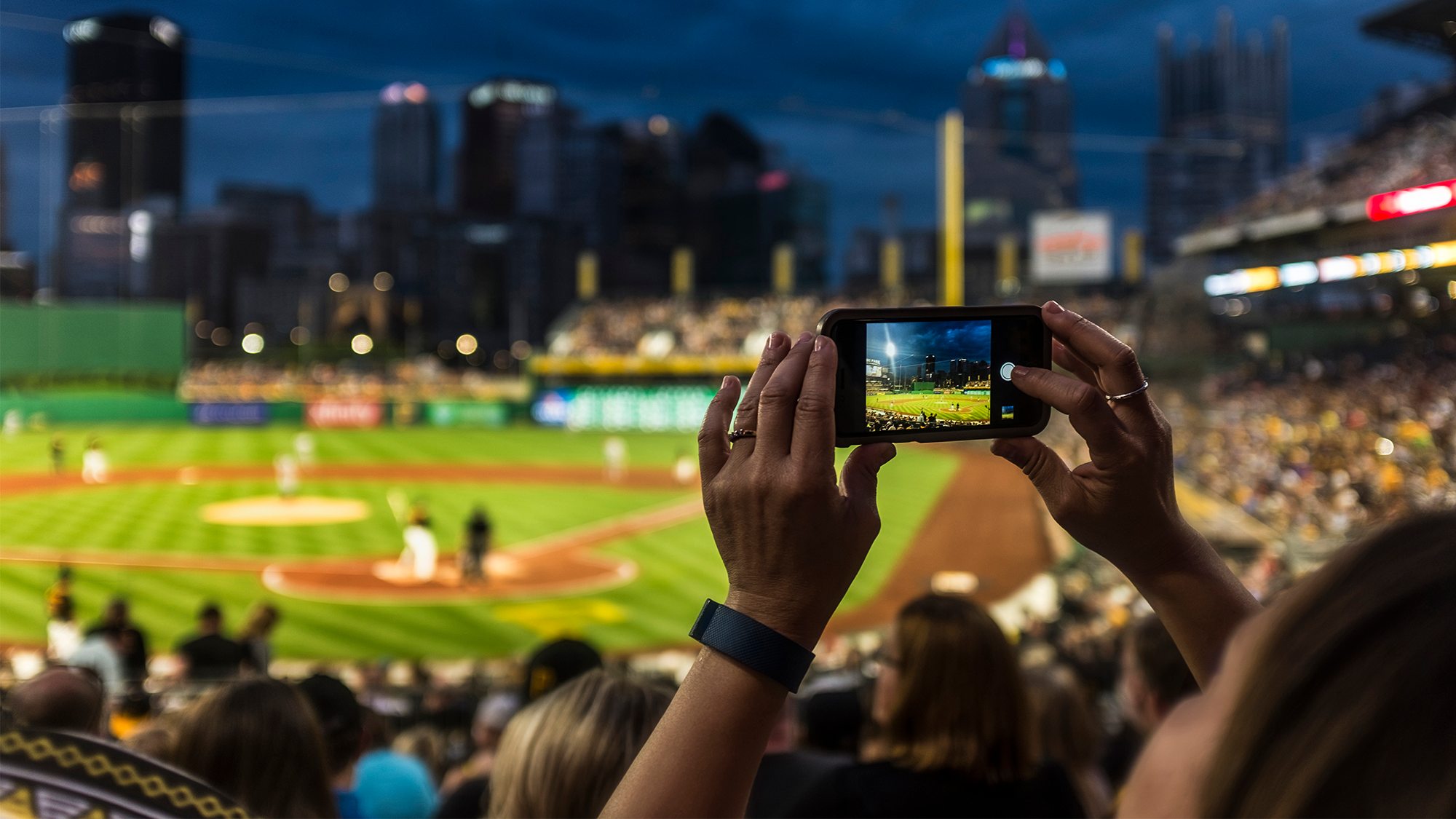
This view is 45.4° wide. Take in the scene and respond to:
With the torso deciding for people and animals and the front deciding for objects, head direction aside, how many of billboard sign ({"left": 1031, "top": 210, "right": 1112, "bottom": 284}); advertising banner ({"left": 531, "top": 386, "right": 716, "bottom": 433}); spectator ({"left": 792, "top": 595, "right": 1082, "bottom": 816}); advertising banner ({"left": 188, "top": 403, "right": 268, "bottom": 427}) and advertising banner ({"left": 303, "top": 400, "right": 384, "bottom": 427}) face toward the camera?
4

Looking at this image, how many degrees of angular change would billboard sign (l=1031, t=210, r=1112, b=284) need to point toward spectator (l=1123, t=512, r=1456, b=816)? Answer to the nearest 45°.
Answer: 0° — it already faces them

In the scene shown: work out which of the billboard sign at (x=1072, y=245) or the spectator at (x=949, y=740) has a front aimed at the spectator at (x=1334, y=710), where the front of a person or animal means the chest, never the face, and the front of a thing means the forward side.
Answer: the billboard sign

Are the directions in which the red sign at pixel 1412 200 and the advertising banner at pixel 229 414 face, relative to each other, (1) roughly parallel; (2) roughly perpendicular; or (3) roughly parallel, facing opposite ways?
roughly perpendicular

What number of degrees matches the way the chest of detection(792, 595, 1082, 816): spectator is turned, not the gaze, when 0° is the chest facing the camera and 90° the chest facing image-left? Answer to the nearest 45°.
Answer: approximately 135°

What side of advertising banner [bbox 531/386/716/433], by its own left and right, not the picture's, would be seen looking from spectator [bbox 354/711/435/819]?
front

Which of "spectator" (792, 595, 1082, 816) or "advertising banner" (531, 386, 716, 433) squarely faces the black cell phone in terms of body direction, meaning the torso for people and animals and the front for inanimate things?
the advertising banner

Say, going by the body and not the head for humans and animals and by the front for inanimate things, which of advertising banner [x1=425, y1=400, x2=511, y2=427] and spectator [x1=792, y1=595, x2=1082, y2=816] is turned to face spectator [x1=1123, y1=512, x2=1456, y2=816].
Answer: the advertising banner

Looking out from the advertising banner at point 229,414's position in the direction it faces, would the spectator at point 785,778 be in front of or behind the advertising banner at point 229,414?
in front

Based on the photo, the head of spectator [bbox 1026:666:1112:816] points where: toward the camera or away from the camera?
away from the camera

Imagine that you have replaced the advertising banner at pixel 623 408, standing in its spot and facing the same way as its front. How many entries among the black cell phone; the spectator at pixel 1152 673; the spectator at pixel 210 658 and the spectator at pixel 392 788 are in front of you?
4

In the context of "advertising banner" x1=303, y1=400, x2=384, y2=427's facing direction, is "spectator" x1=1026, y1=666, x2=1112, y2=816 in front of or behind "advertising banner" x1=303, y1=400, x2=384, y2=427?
in front

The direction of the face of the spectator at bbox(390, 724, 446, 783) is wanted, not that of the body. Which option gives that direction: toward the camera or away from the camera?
away from the camera

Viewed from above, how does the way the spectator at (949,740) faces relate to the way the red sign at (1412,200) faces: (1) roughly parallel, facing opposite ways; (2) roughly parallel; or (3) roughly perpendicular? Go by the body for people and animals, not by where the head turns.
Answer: roughly perpendicular

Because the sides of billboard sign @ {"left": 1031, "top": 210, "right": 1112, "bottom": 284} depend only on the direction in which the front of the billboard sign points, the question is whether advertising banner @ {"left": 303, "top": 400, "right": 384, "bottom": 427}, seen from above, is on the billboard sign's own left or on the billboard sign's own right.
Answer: on the billboard sign's own right

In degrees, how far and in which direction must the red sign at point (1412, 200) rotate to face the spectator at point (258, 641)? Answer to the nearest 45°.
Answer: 0° — it already faces them
